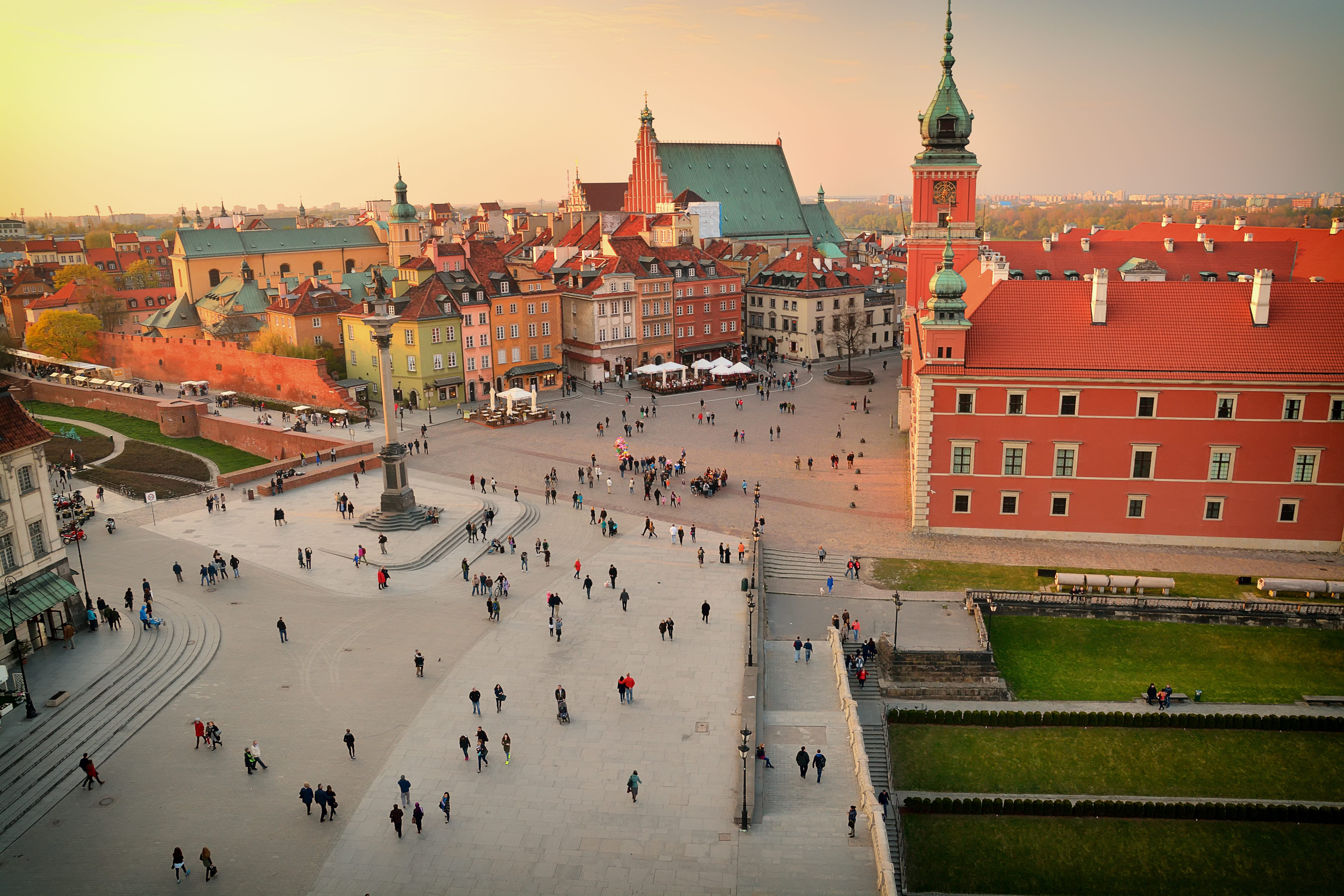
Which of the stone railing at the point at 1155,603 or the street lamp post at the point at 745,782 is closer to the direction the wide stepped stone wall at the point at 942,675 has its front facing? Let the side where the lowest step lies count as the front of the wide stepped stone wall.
the street lamp post

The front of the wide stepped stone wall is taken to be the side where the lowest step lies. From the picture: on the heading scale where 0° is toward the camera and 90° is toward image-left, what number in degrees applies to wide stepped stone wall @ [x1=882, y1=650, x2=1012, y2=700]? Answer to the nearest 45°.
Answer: approximately 0°

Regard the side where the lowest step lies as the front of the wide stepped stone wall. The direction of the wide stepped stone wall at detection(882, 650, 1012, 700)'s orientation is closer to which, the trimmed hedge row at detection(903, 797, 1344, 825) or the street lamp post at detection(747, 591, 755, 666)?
the trimmed hedge row

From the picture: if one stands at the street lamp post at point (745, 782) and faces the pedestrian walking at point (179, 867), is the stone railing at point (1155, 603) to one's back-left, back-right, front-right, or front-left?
back-right

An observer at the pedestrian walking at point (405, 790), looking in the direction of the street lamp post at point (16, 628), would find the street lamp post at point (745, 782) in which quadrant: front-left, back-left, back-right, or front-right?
back-right

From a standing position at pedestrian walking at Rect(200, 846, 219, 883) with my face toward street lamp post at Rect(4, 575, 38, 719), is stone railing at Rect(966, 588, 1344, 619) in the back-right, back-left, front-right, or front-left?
back-right

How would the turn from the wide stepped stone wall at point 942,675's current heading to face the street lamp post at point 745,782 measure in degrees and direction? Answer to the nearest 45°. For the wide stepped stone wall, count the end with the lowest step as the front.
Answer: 0° — it already faces it

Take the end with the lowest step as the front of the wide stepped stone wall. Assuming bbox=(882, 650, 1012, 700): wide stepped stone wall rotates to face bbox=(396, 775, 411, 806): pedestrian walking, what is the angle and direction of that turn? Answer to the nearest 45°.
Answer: approximately 45° to its right

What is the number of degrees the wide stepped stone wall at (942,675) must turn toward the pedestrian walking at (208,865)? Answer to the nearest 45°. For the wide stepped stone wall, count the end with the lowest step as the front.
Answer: approximately 45° to its right
